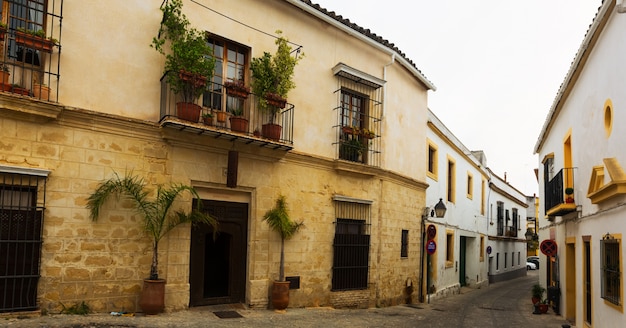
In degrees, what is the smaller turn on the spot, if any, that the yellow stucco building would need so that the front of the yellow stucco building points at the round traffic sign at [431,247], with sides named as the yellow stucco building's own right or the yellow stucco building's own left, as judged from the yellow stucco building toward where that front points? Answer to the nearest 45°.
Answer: approximately 90° to the yellow stucco building's own left

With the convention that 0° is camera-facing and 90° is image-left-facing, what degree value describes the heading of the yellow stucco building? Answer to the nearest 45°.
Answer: approximately 315°

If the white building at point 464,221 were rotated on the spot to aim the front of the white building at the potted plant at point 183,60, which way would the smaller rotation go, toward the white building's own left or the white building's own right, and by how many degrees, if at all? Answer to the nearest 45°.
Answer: approximately 45° to the white building's own right

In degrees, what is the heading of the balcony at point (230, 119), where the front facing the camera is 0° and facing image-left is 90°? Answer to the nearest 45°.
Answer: approximately 315°

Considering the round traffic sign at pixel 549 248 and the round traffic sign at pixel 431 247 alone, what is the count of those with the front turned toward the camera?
2

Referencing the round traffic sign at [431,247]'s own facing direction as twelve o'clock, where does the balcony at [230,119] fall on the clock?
The balcony is roughly at 1 o'clock from the round traffic sign.

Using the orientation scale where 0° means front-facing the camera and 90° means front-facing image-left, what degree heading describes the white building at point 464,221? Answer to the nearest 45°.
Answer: approximately 315°

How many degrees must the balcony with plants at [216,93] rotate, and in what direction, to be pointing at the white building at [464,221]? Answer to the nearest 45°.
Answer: approximately 90° to its left

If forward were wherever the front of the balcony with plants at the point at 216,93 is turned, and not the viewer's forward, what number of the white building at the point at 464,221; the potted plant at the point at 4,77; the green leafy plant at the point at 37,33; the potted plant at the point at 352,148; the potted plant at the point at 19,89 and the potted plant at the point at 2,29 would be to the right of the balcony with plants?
4

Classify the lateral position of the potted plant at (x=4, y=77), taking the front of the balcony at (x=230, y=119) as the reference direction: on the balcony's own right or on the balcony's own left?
on the balcony's own right

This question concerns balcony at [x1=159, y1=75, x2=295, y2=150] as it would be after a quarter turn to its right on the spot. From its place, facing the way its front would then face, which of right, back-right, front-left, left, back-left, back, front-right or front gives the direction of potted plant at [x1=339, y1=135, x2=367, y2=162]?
back

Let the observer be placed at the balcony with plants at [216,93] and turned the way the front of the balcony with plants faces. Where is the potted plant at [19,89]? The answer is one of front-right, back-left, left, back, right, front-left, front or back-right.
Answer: right

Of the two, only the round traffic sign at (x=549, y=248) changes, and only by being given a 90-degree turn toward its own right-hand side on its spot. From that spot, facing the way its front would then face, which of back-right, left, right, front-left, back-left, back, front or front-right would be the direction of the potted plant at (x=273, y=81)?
front-left
